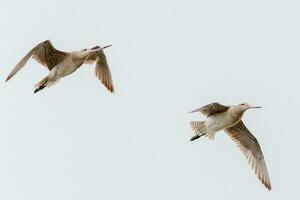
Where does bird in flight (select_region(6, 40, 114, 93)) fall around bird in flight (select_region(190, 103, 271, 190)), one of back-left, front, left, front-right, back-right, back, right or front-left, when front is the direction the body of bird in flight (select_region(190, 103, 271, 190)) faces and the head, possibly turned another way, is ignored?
back

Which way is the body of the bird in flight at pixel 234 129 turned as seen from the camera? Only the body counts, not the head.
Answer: to the viewer's right
